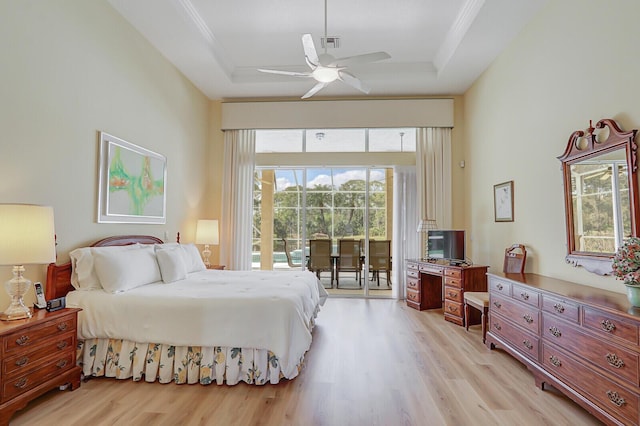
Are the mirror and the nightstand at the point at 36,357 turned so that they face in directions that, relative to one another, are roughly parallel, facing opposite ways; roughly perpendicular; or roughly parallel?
roughly parallel, facing opposite ways

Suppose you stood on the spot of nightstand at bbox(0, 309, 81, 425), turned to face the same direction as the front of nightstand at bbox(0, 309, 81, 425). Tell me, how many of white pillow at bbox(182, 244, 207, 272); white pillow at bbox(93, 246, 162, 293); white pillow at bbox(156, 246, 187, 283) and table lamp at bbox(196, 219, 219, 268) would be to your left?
4

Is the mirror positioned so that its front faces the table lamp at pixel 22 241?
yes

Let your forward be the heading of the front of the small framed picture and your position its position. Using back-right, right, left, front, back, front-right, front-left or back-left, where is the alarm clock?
front

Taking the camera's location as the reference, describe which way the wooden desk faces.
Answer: facing the viewer and to the left of the viewer

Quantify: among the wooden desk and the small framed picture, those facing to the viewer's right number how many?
0

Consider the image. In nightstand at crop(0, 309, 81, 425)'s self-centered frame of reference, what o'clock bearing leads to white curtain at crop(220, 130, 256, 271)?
The white curtain is roughly at 9 o'clock from the nightstand.

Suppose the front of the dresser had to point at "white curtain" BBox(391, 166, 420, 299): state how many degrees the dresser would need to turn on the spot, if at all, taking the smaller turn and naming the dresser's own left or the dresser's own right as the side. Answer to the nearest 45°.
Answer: approximately 90° to the dresser's own right

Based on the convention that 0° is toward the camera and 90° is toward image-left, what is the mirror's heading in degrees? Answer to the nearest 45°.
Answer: approximately 45°

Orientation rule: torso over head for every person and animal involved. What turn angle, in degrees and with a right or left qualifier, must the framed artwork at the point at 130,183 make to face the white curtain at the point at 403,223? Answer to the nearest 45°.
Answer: approximately 45° to its left

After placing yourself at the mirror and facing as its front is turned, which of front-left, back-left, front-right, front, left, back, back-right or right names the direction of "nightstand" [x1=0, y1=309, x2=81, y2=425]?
front

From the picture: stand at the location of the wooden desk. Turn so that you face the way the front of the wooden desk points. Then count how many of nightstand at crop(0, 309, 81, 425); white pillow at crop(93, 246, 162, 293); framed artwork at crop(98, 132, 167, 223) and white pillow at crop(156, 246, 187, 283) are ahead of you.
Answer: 4

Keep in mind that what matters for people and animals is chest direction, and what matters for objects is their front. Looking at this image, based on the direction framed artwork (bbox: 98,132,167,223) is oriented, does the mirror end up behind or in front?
in front

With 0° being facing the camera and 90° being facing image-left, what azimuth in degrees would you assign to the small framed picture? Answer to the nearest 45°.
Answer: approximately 45°

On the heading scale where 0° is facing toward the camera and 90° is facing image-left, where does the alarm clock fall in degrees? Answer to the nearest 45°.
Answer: approximately 315°

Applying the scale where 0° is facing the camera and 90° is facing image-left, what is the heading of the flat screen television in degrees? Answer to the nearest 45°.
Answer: approximately 45°

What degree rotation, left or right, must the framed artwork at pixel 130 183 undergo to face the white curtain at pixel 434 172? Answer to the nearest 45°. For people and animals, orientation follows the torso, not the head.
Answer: approximately 45° to its left

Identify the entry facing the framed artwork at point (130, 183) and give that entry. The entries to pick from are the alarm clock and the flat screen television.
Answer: the flat screen television

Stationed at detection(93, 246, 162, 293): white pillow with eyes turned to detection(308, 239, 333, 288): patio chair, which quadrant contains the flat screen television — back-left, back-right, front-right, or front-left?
front-right
